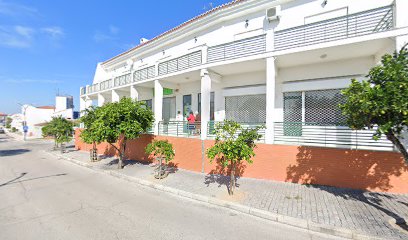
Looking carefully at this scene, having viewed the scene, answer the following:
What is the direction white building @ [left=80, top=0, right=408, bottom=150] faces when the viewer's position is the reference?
facing the viewer and to the left of the viewer

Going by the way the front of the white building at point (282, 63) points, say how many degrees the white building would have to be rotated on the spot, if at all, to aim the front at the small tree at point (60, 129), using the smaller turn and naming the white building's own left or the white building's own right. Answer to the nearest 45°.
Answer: approximately 45° to the white building's own right

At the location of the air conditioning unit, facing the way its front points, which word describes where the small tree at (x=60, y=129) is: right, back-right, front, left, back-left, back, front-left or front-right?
front-right

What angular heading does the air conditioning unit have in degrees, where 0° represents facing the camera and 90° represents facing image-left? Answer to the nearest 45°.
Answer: approximately 45°
